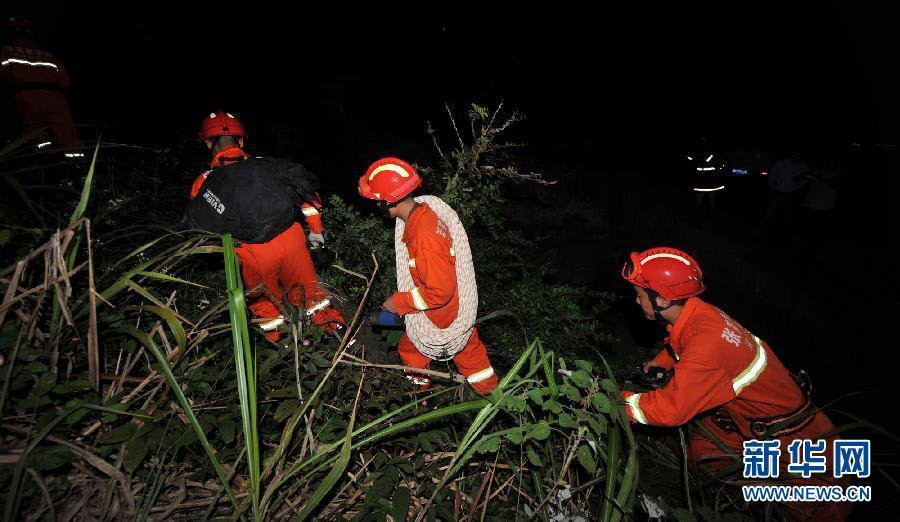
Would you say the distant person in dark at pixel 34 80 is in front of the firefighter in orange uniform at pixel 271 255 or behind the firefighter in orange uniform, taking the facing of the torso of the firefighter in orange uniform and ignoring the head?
in front

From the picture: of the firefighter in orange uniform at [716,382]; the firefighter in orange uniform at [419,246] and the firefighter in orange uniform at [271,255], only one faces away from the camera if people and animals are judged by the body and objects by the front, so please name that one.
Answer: the firefighter in orange uniform at [271,255]

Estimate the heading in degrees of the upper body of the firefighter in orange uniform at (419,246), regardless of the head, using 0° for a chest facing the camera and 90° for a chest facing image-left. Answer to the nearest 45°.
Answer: approximately 90°

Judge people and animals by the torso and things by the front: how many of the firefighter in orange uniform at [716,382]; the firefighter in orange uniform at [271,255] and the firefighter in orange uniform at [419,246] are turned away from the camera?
1

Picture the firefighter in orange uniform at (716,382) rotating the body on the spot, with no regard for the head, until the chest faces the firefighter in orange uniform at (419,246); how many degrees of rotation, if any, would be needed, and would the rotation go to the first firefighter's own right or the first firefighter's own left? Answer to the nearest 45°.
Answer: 0° — they already face them

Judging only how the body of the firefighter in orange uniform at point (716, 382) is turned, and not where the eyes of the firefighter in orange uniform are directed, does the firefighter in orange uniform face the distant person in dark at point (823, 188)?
no

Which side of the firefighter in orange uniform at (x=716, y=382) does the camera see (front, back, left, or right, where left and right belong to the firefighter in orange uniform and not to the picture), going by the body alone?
left

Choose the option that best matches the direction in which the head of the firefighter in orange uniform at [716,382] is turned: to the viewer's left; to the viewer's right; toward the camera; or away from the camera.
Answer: to the viewer's left

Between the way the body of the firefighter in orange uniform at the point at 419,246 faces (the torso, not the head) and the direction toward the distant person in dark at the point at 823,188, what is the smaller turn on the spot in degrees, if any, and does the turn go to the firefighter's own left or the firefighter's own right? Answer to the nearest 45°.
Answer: approximately 135° to the firefighter's own right

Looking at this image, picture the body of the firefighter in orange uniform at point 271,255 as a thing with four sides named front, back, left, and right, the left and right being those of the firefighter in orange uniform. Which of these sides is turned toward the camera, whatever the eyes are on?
back

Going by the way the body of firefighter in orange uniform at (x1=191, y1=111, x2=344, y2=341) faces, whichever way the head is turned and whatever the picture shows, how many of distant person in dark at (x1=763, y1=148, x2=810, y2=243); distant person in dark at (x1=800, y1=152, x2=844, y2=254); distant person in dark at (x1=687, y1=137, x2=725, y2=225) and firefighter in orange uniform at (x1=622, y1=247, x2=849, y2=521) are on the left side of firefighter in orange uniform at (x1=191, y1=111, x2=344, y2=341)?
0

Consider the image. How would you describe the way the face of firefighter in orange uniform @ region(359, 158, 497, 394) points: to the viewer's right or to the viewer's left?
to the viewer's left

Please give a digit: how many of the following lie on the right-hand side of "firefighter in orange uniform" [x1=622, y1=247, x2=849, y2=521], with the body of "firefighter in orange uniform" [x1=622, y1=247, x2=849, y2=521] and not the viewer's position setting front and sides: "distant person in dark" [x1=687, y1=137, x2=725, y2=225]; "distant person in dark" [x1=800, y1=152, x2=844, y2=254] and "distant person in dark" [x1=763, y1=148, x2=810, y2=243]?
3

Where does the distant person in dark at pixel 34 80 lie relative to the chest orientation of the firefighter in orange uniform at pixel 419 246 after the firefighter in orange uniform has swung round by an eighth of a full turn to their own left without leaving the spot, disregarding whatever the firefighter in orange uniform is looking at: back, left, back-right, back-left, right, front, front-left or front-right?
right

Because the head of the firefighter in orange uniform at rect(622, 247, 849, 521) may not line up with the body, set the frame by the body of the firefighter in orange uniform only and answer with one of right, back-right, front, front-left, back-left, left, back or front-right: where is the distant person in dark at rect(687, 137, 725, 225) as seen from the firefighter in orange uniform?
right

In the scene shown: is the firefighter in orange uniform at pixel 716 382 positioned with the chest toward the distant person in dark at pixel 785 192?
no

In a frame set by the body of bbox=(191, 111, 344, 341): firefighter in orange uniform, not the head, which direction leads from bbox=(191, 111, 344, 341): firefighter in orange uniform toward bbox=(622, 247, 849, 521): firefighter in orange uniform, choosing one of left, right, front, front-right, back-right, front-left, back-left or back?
back-right
